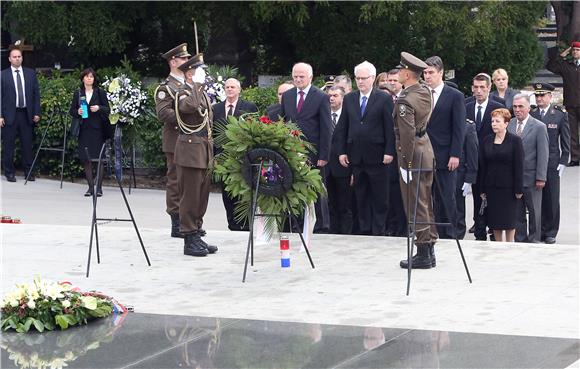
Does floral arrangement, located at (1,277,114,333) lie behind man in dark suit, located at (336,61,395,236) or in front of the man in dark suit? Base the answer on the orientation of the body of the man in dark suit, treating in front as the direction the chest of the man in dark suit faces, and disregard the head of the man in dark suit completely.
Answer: in front

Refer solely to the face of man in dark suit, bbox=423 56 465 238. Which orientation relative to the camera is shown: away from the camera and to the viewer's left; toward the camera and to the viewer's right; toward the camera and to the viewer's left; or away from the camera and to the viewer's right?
toward the camera and to the viewer's left

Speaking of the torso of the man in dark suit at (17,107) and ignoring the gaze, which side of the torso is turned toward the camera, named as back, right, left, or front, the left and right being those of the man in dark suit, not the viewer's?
front

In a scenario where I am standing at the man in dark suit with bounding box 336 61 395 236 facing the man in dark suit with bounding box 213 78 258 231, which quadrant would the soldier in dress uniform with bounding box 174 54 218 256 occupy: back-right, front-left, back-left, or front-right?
front-left

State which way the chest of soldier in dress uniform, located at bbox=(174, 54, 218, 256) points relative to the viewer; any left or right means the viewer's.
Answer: facing to the right of the viewer

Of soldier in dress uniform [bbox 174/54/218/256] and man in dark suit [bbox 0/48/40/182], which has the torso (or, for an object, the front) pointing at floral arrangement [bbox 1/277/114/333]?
the man in dark suit

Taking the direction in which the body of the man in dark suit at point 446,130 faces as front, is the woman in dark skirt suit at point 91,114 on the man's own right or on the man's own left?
on the man's own right

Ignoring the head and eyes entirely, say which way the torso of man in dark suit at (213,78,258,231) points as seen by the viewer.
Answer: toward the camera

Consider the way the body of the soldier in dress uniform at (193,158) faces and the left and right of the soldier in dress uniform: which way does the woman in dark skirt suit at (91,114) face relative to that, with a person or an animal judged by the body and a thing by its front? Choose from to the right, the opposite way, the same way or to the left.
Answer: to the right

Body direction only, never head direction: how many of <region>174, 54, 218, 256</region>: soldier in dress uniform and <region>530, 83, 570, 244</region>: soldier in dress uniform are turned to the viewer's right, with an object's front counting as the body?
1

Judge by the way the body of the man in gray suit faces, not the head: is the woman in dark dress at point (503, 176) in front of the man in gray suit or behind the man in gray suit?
in front

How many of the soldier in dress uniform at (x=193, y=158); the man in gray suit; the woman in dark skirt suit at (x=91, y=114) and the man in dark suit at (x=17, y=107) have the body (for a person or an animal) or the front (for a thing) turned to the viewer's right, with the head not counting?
1

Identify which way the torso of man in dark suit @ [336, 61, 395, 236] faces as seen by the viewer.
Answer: toward the camera

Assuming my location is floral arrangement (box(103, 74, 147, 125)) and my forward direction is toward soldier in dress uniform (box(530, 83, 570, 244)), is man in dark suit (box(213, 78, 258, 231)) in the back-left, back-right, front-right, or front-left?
front-right
